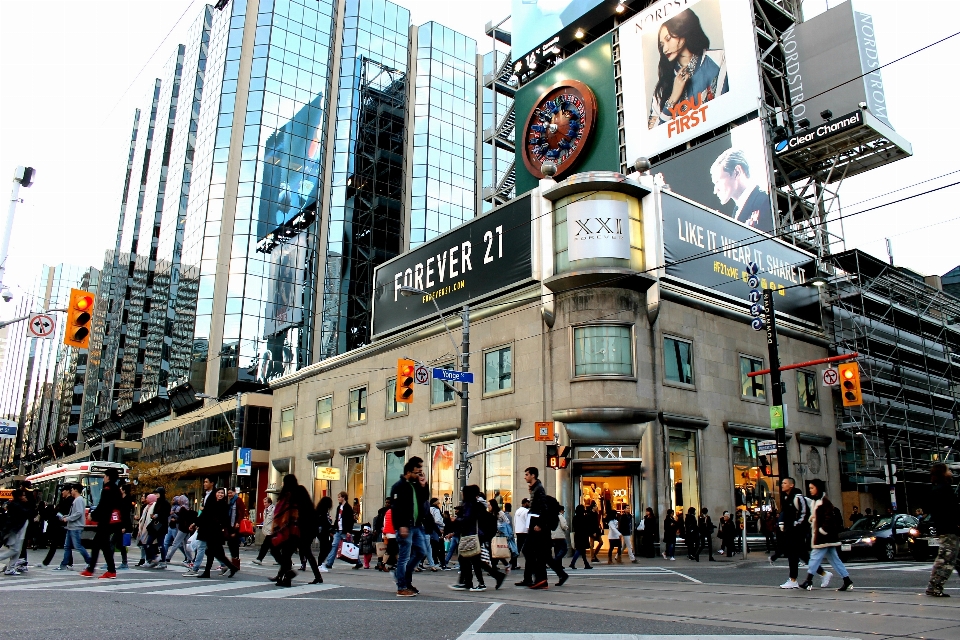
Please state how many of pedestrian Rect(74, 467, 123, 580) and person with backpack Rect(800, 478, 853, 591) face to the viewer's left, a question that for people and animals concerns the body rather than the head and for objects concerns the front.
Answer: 2

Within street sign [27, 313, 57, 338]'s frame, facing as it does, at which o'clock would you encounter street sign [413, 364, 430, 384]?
street sign [413, 364, 430, 384] is roughly at 9 o'clock from street sign [27, 313, 57, 338].

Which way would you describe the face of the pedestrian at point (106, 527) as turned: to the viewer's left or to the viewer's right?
to the viewer's left

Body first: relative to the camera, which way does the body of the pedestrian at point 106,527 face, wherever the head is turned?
to the viewer's left

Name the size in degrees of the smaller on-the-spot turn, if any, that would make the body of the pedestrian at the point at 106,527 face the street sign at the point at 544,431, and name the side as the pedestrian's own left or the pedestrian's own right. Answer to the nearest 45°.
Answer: approximately 135° to the pedestrian's own right

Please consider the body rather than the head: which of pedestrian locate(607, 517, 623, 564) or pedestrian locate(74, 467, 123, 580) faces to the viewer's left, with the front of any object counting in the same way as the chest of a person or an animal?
pedestrian locate(74, 467, 123, 580)

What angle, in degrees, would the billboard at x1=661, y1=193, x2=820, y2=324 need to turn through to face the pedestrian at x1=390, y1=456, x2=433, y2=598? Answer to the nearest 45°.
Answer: approximately 45° to its right

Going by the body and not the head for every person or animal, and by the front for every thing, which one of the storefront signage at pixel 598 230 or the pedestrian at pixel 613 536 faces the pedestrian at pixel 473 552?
the storefront signage

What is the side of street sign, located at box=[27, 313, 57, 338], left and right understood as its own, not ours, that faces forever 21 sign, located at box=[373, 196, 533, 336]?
left

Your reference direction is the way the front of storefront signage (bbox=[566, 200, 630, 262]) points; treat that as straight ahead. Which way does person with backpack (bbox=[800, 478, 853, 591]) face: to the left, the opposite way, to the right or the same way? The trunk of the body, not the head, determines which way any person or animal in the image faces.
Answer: to the right

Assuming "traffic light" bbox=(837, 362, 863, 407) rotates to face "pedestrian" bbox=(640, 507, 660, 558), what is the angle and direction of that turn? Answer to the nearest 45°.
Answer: approximately 90° to its right

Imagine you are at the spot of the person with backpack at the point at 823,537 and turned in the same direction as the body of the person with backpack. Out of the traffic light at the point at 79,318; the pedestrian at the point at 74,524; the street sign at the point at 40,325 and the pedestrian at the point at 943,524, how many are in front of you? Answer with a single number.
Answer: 3
